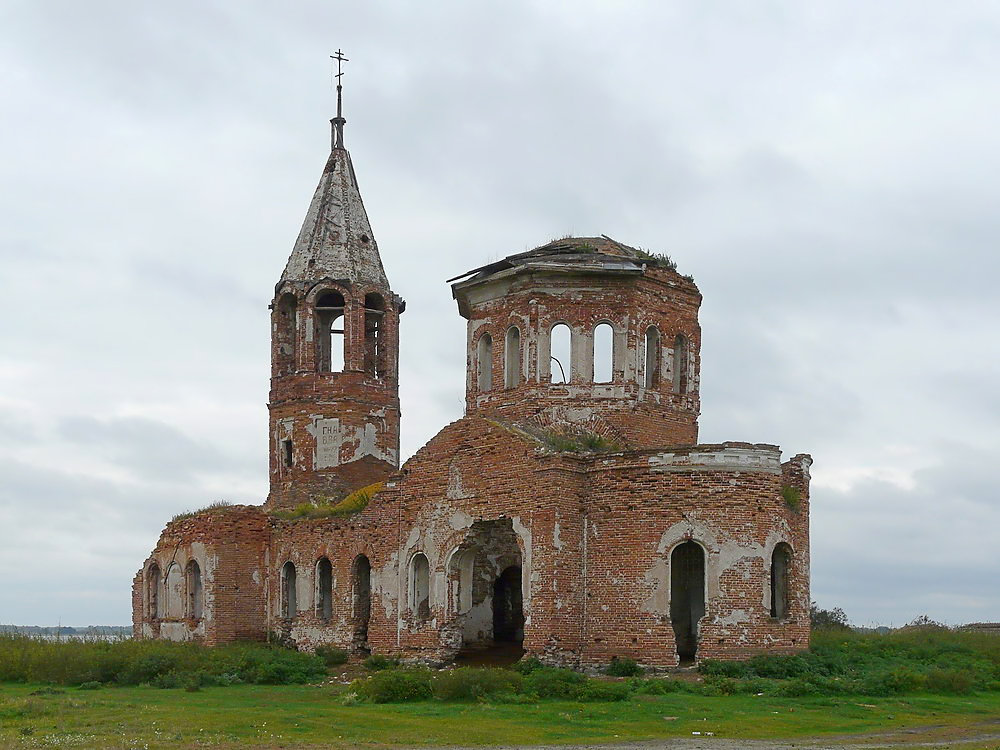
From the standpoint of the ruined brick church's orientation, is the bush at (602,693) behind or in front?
in front

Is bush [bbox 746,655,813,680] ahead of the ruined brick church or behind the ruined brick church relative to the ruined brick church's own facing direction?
behind

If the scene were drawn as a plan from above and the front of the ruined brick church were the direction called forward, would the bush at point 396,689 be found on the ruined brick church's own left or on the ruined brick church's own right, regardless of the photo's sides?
on the ruined brick church's own left

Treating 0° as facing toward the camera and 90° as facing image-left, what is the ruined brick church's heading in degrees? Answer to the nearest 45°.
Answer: approximately 135°

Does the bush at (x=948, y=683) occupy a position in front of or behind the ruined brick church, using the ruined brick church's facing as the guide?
behind
